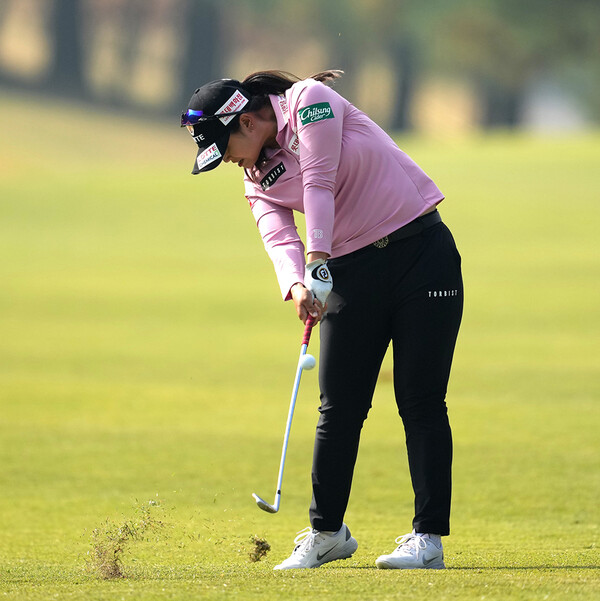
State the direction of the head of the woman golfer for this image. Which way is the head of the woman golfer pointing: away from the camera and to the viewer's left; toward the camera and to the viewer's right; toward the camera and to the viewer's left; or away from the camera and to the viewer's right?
toward the camera and to the viewer's left
